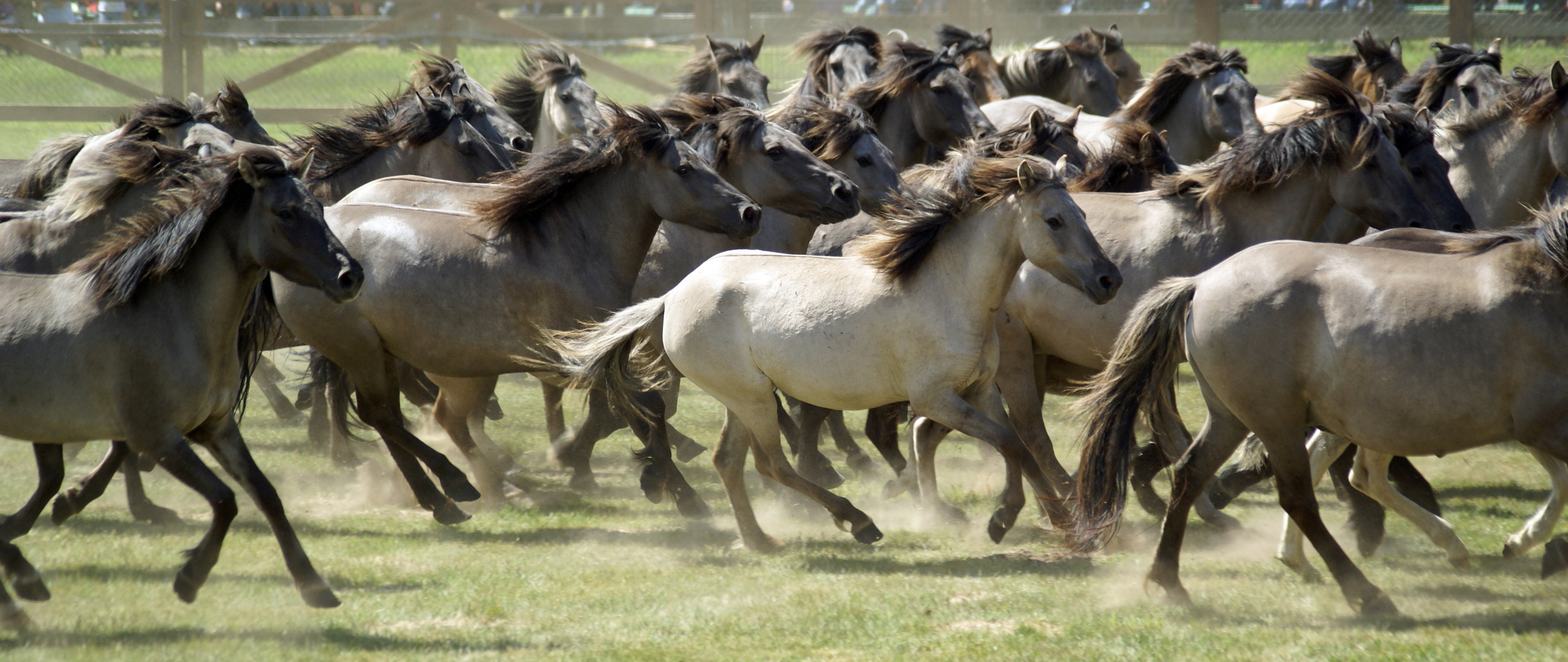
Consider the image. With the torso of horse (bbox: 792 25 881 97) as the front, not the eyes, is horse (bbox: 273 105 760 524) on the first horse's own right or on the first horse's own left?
on the first horse's own right

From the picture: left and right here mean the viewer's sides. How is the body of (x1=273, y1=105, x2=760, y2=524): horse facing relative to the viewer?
facing to the right of the viewer

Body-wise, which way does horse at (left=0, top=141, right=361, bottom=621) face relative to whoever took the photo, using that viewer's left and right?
facing to the right of the viewer

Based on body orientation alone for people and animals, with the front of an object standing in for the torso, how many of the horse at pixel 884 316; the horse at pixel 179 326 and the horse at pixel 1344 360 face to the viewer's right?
3

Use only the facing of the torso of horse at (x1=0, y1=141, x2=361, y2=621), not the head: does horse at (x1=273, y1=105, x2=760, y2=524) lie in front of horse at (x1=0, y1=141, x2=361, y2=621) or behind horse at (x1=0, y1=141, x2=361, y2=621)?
in front

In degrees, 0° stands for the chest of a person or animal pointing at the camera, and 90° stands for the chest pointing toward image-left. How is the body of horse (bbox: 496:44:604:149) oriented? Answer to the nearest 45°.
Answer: approximately 315°

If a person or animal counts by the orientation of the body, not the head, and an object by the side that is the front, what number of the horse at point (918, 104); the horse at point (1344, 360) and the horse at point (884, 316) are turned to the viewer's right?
3

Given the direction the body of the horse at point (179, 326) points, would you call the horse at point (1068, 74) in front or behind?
in front

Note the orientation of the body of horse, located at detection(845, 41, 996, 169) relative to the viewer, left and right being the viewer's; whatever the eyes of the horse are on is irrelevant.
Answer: facing to the right of the viewer

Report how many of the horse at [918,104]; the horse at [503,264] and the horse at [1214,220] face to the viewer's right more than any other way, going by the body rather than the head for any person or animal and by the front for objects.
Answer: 3

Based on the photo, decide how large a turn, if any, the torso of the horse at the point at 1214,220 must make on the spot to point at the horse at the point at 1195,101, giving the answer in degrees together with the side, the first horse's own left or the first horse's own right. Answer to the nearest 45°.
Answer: approximately 90° to the first horse's own left

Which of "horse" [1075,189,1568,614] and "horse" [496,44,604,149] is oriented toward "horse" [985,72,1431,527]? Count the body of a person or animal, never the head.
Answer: "horse" [496,44,604,149]

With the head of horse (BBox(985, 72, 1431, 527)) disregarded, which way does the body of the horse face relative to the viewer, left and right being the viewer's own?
facing to the right of the viewer
